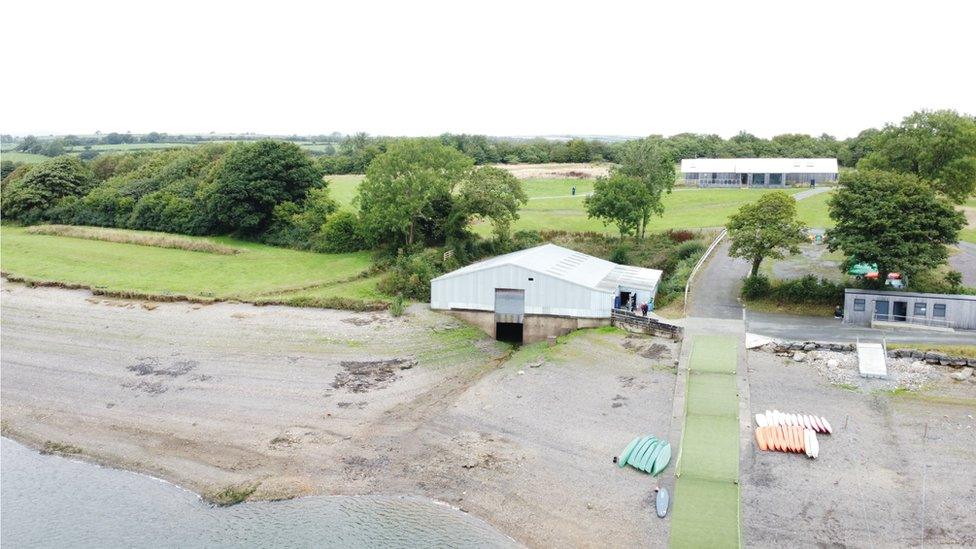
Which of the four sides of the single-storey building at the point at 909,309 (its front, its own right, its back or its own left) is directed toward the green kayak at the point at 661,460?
front

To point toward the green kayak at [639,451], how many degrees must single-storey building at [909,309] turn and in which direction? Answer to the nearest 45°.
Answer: approximately 45° to its right

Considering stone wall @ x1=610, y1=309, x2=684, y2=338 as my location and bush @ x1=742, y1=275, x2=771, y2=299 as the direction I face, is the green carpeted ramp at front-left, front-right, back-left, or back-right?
back-right

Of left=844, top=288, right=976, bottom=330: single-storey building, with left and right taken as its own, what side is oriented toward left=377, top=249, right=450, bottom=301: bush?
right

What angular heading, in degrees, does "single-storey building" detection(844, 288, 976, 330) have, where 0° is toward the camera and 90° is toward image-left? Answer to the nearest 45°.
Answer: approximately 0°

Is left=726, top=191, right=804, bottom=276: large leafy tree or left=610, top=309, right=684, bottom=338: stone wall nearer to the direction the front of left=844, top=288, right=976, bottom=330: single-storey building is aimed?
the stone wall

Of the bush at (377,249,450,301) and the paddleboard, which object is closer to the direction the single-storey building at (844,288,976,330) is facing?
the paddleboard

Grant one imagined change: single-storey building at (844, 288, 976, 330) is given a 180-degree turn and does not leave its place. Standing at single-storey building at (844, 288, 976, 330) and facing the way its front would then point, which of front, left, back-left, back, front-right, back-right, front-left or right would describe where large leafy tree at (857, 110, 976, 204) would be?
front

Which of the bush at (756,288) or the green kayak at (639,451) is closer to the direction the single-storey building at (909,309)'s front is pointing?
the green kayak

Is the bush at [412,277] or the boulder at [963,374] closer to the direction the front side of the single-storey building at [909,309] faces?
the boulder

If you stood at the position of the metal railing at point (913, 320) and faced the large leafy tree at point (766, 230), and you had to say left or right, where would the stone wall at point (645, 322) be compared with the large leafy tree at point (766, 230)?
left

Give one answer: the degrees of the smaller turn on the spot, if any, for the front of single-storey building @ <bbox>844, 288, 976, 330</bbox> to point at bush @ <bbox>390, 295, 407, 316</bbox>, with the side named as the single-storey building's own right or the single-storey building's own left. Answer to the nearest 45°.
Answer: approximately 90° to the single-storey building's own right
